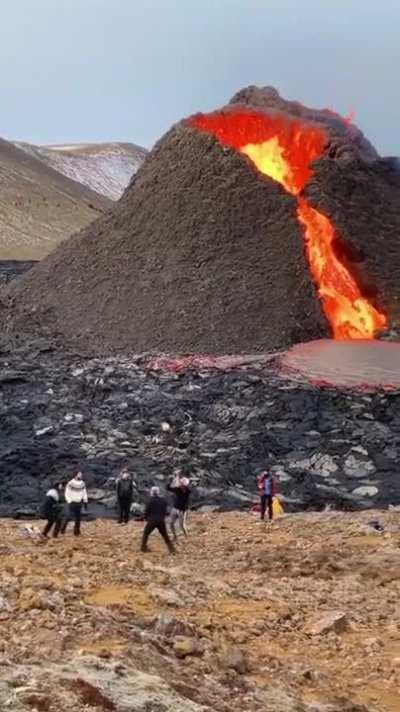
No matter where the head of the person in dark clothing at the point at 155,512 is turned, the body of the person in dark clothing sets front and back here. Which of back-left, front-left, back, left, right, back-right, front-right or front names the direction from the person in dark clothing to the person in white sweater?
front-left

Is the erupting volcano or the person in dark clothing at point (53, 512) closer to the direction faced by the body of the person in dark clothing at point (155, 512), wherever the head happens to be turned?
the erupting volcano

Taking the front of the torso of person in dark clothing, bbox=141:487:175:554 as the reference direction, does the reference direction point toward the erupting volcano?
yes

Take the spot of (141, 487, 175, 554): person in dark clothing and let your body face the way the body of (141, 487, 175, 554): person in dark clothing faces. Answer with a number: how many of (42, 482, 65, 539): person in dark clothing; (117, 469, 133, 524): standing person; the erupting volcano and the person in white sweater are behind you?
0

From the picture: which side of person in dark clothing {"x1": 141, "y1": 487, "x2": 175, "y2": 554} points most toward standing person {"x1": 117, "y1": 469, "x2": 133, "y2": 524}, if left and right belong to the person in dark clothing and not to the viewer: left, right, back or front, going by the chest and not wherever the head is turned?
front

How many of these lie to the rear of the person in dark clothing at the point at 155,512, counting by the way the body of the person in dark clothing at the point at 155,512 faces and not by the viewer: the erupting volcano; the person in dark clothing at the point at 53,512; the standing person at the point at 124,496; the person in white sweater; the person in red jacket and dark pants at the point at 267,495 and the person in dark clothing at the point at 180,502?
0

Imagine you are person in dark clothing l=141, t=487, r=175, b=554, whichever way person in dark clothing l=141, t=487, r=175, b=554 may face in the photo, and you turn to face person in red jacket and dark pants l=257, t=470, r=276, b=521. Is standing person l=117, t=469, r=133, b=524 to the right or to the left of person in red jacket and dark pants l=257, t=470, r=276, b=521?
left

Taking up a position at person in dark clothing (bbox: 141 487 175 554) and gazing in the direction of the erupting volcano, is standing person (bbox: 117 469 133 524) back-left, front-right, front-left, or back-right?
front-left

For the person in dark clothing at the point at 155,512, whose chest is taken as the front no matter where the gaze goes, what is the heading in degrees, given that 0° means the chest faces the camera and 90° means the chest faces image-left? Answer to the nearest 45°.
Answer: approximately 180°

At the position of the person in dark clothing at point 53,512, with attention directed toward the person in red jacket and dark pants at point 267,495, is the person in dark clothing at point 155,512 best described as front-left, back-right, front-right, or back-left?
front-right

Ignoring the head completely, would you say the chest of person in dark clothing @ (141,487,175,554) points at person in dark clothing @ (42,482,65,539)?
no

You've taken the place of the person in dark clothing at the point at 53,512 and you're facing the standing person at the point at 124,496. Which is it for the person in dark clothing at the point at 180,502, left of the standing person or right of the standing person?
right

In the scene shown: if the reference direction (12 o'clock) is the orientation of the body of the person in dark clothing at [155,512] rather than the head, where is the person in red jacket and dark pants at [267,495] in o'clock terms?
the person in red jacket and dark pants at [267,495] is roughly at 1 o'clock from the person in dark clothing at [155,512].

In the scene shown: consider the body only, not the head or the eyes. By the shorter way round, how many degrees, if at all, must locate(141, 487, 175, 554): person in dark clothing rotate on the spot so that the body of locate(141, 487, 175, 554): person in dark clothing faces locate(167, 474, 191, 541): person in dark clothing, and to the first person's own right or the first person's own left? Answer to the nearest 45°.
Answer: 0° — they already face them
